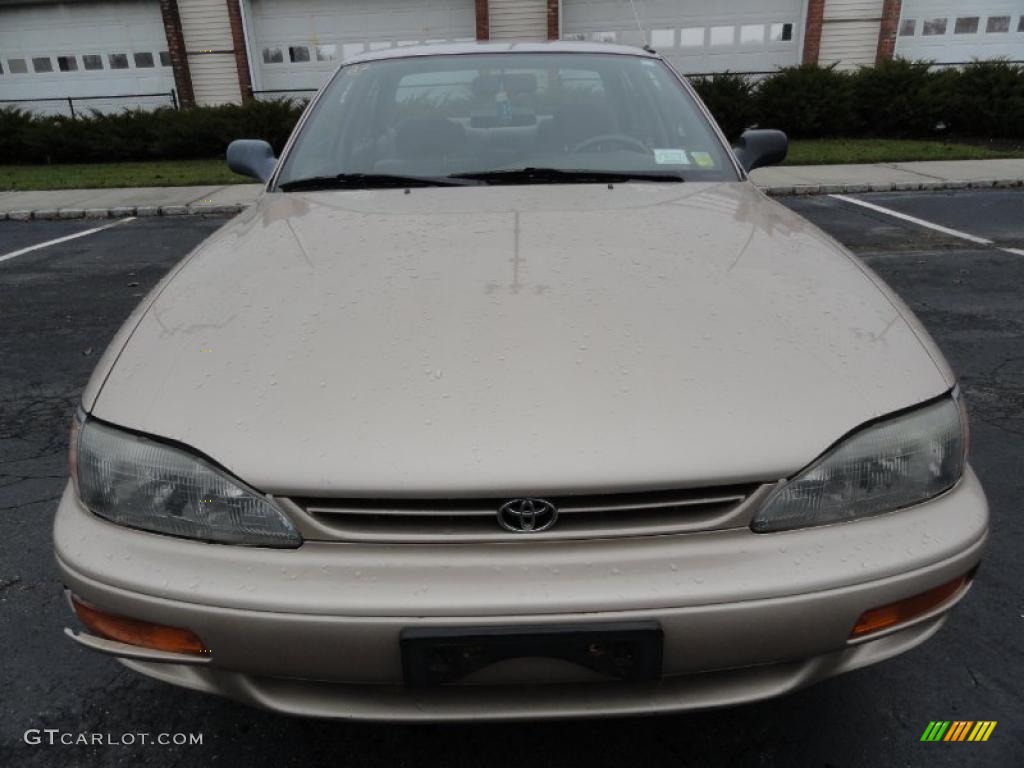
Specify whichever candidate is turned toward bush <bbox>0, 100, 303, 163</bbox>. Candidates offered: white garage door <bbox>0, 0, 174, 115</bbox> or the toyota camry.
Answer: the white garage door

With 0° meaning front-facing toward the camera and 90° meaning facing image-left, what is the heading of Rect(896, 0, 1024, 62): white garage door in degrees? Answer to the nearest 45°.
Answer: approximately 0°

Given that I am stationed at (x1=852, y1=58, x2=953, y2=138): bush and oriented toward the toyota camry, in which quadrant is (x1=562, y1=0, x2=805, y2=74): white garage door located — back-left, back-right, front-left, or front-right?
back-right

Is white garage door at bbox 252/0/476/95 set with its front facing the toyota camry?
yes

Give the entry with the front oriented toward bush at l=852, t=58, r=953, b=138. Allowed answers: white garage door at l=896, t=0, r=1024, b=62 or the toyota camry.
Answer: the white garage door

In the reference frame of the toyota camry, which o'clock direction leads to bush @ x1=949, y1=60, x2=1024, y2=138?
The bush is roughly at 7 o'clock from the toyota camry.

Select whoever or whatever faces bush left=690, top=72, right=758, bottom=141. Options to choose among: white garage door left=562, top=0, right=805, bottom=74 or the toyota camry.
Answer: the white garage door

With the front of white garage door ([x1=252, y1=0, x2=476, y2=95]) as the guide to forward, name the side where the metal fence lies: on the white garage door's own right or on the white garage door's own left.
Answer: on the white garage door's own right
